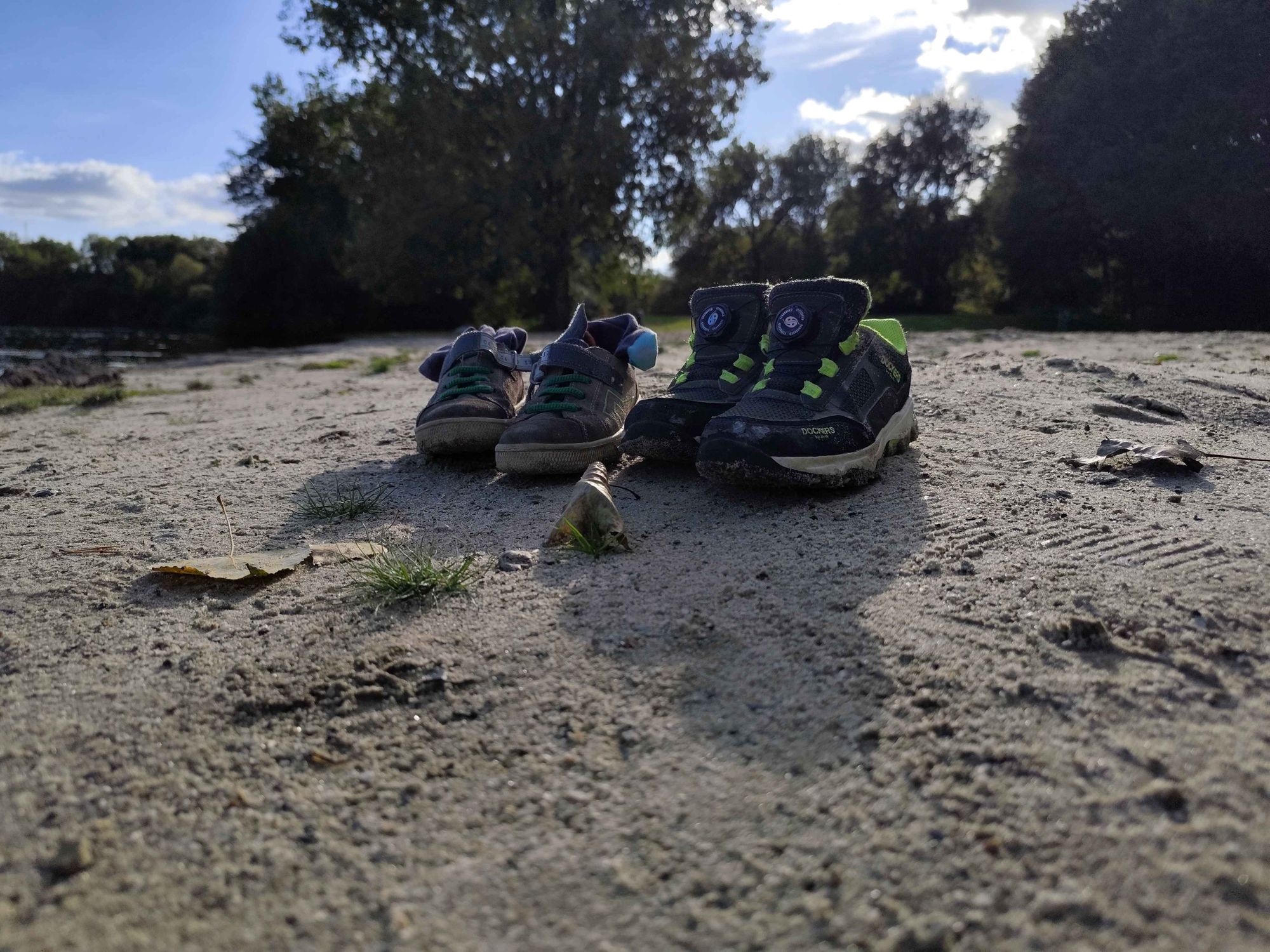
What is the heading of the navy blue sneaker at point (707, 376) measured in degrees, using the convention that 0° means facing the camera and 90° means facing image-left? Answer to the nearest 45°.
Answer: approximately 45°

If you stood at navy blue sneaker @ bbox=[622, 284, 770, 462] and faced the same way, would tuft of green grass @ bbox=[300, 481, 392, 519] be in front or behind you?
in front

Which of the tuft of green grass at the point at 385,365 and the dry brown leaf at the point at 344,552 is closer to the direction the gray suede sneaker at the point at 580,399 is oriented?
the dry brown leaf

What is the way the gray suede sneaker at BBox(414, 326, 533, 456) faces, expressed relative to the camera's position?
facing the viewer

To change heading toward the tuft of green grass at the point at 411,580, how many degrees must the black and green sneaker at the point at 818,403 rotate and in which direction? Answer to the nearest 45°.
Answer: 0° — it already faces it

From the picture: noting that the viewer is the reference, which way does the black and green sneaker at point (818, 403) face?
facing the viewer and to the left of the viewer

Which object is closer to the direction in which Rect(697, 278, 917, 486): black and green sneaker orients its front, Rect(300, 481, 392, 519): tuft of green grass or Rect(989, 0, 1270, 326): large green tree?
the tuft of green grass

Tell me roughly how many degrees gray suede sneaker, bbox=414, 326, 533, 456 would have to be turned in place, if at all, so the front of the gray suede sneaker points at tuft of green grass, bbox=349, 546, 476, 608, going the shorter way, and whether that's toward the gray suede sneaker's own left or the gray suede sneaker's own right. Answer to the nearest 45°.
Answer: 0° — it already faces it

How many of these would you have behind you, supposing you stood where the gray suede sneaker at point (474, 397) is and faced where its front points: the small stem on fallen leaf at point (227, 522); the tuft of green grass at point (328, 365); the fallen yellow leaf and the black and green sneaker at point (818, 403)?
1

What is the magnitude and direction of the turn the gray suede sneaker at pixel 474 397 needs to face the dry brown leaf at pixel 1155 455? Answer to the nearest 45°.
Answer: approximately 45° to its left

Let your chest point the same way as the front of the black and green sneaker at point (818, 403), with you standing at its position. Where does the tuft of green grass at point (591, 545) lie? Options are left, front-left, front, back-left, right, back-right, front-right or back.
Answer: front

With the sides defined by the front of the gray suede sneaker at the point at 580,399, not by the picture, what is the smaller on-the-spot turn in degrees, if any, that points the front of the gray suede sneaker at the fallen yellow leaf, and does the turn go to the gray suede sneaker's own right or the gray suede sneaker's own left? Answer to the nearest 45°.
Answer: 0° — it already faces it

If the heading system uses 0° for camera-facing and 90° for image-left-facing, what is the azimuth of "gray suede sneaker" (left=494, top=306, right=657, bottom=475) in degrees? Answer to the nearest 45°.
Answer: approximately 45°

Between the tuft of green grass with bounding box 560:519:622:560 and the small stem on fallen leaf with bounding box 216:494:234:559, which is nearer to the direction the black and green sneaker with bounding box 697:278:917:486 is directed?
the tuft of green grass

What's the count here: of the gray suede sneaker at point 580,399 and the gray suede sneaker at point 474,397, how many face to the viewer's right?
0

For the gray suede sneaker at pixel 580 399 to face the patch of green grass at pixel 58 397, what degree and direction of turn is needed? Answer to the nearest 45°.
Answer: approximately 90° to its right
